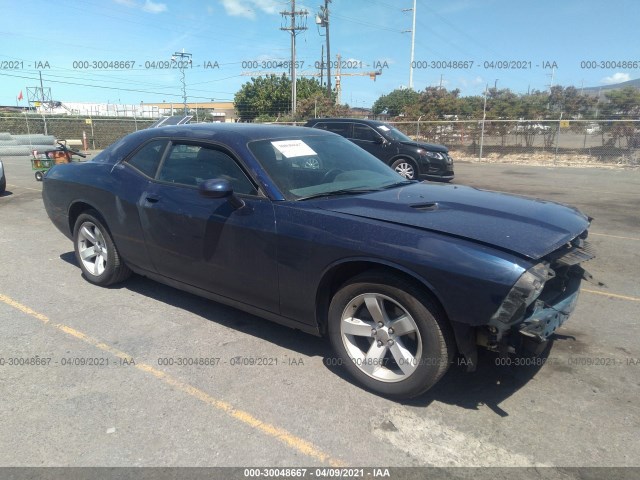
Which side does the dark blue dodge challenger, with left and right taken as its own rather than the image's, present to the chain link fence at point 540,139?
left

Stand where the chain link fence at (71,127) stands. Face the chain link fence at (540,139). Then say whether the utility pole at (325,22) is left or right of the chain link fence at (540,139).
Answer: left

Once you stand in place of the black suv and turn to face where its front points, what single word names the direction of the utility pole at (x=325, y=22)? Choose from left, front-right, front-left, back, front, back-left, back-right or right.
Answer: back-left

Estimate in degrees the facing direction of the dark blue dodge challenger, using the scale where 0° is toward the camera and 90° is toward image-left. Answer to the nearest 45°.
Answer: approximately 315°

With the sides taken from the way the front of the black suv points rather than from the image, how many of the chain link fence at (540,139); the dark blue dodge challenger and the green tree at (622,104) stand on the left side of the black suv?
2

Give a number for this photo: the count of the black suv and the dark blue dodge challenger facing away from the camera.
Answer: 0

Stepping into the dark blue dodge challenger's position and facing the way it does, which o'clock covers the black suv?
The black suv is roughly at 8 o'clock from the dark blue dodge challenger.

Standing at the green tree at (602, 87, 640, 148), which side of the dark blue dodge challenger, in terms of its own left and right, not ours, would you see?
left

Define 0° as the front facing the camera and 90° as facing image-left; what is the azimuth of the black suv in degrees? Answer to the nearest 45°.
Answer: approximately 315°

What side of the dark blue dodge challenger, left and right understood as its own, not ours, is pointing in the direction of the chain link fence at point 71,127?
back

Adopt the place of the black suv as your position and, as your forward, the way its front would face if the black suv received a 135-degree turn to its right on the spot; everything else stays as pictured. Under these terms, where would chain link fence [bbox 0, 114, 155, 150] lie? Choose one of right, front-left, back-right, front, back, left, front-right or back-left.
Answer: front-right

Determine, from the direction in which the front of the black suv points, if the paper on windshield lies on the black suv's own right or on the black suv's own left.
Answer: on the black suv's own right
